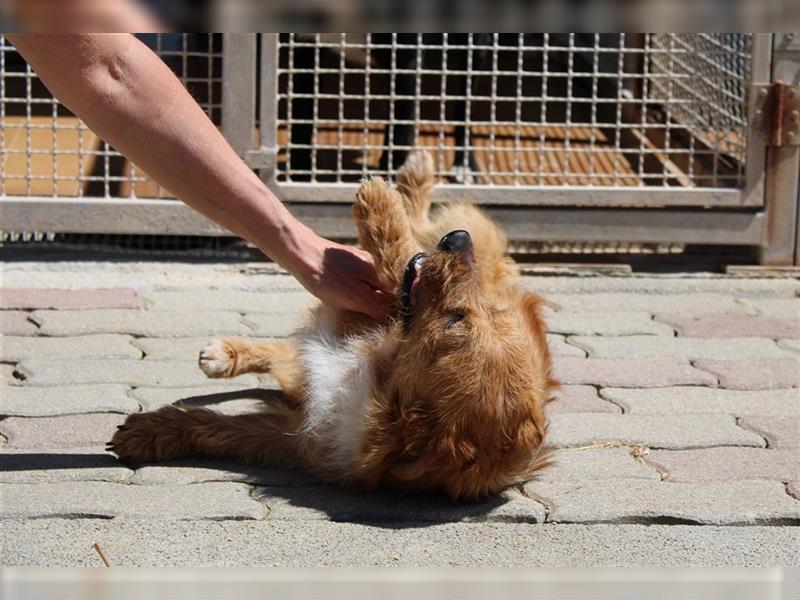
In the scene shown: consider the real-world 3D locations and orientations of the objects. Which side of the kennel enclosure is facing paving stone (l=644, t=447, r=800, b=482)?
front

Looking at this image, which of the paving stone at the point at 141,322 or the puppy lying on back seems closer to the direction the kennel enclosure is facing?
the puppy lying on back

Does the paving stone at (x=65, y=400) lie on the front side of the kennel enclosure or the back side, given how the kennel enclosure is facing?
on the front side

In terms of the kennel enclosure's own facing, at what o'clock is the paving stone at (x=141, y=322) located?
The paving stone is roughly at 2 o'clock from the kennel enclosure.

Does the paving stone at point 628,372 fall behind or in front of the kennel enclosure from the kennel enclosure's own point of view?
in front

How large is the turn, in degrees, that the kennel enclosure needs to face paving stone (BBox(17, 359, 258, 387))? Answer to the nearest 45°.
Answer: approximately 45° to its right

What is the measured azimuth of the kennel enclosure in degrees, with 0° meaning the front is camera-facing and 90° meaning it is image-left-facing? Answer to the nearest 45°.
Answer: approximately 0°

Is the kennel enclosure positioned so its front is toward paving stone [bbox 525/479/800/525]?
yes

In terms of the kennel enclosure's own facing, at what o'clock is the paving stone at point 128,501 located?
The paving stone is roughly at 1 o'clock from the kennel enclosure.

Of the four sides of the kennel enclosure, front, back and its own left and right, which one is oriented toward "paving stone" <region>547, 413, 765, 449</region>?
front
